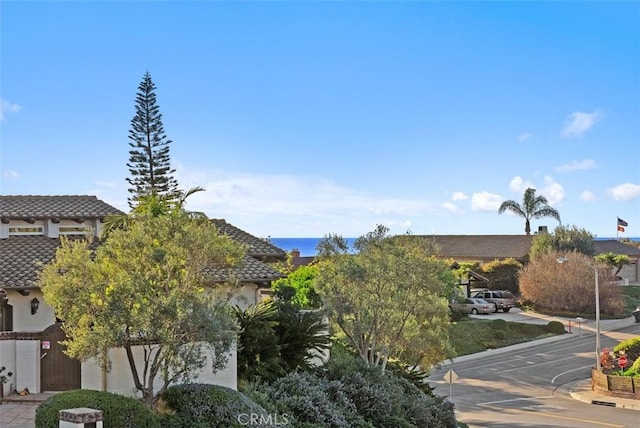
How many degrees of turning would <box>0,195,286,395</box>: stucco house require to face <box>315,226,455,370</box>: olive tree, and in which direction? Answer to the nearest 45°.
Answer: approximately 90° to its left

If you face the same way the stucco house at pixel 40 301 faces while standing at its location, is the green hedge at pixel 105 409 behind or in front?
in front

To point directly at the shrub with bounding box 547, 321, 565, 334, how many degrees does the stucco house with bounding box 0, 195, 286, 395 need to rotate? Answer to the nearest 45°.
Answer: approximately 135° to its left

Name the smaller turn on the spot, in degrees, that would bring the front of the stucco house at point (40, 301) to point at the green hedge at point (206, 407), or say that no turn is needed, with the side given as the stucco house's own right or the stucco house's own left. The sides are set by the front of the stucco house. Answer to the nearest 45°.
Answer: approximately 45° to the stucco house's own left

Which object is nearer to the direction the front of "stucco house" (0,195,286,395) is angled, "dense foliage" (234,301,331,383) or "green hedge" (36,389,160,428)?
the green hedge

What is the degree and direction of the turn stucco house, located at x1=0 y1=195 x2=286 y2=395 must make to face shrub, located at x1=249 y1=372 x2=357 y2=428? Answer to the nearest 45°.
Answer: approximately 45° to its left

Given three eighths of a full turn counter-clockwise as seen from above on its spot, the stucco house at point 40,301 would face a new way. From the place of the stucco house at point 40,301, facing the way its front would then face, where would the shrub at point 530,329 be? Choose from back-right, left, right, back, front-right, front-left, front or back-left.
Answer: front

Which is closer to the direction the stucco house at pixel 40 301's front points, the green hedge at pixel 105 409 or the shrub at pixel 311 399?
the green hedge

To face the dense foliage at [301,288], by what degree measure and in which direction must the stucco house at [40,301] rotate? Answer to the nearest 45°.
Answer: approximately 135° to its left

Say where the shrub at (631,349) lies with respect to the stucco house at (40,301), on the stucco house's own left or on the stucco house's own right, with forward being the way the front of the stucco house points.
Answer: on the stucco house's own left

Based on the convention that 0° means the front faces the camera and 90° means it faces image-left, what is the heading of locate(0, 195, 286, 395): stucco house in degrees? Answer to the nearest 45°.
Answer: approximately 0°

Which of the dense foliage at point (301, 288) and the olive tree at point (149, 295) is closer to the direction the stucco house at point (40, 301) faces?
the olive tree

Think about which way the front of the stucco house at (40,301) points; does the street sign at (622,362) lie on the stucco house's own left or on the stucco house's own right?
on the stucco house's own left
